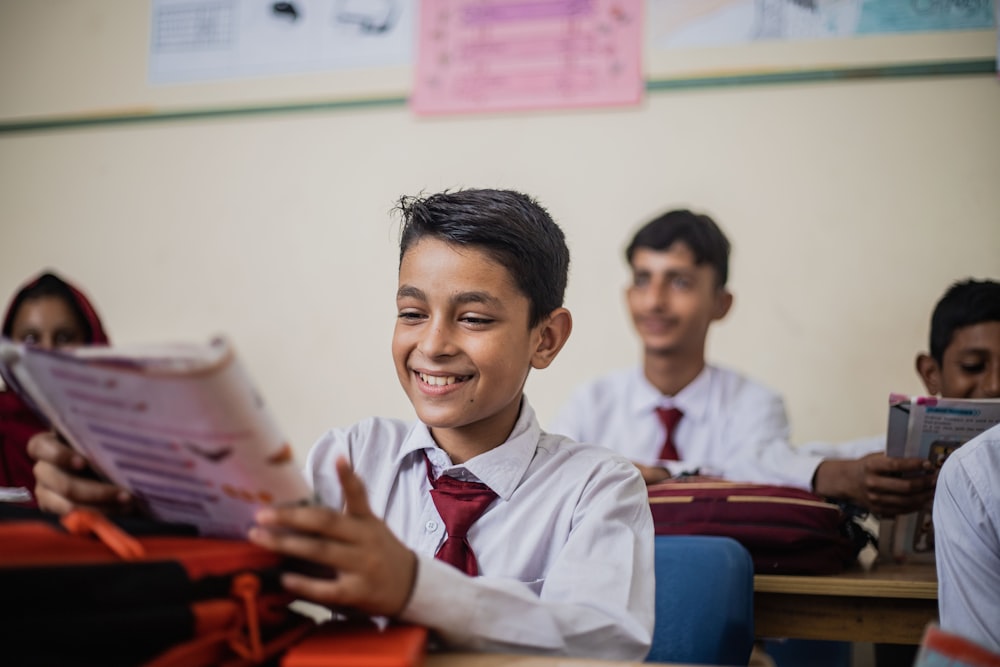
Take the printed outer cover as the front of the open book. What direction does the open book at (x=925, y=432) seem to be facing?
toward the camera

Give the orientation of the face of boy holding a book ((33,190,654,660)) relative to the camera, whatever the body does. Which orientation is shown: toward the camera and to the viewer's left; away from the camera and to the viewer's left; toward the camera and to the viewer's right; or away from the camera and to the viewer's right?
toward the camera and to the viewer's left

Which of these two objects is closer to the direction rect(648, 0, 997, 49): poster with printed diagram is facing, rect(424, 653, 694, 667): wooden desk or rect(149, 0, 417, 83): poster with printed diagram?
the wooden desk

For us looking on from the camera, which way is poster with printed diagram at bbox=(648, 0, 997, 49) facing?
facing the viewer

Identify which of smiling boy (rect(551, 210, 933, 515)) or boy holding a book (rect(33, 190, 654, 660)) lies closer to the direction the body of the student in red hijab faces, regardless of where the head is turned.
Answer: the boy holding a book

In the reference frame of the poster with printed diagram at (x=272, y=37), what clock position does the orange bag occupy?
The orange bag is roughly at 12 o'clock from the poster with printed diagram.

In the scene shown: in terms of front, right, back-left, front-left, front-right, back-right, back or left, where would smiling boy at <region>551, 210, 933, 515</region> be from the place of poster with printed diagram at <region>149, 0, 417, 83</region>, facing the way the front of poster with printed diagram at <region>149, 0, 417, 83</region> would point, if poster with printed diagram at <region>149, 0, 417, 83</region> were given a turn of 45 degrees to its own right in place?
left

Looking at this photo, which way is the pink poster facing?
toward the camera

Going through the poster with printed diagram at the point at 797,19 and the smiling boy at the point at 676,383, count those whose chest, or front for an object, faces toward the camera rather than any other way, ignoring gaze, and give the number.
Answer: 2

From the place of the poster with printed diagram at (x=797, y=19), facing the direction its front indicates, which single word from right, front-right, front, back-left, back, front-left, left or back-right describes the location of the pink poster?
right
